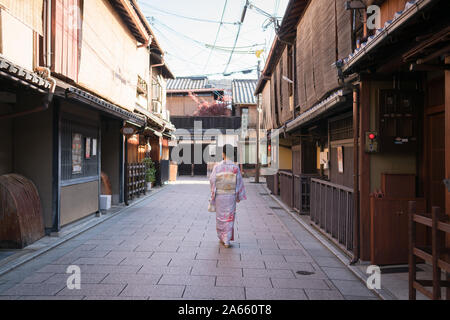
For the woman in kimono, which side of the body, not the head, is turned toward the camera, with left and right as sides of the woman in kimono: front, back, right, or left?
back

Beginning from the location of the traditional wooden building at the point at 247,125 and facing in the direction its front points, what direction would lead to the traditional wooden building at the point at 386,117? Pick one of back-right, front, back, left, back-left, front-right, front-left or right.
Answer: front

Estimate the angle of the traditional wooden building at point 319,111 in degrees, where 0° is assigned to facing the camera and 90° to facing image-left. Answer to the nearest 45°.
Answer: approximately 90°

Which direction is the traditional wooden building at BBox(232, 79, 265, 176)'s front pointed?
toward the camera

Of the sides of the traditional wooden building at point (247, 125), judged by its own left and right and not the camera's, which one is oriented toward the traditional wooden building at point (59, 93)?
front

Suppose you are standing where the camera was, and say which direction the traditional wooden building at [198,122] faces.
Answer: facing the viewer

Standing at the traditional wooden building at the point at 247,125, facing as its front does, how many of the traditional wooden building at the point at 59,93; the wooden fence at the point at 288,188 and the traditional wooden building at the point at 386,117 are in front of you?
3

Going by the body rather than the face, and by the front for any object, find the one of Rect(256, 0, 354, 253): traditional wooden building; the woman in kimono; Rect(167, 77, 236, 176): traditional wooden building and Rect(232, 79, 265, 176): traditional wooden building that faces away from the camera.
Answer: the woman in kimono

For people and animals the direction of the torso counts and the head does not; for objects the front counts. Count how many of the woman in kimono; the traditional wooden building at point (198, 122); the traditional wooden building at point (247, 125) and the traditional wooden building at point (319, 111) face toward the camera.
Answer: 2

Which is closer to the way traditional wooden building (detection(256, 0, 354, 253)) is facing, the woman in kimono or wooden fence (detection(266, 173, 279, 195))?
the woman in kimono

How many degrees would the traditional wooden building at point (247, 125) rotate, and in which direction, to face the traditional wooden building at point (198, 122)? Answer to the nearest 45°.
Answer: approximately 90° to its right

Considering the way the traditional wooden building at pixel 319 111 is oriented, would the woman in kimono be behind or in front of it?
in front

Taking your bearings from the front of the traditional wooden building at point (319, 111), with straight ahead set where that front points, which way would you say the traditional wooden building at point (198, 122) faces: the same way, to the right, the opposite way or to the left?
to the left

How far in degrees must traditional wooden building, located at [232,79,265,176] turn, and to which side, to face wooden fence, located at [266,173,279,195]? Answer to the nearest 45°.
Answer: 0° — it already faces it

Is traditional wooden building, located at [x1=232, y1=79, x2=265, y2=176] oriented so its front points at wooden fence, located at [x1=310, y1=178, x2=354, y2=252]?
yes
